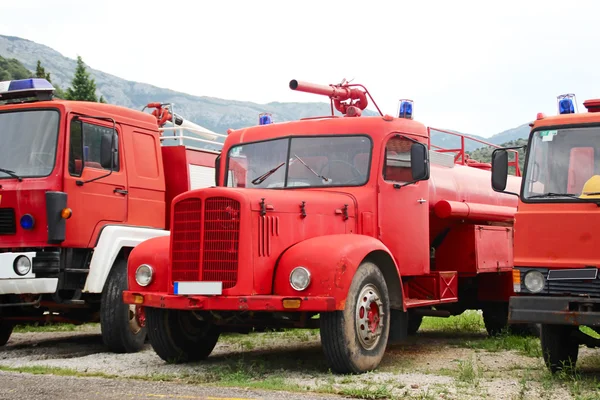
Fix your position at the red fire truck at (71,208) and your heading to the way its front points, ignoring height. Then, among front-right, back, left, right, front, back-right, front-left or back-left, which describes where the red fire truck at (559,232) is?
left

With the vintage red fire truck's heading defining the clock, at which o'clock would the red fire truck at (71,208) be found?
The red fire truck is roughly at 2 o'clock from the vintage red fire truck.

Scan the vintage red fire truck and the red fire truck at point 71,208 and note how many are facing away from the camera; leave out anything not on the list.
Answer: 0

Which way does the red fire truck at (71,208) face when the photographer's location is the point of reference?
facing the viewer and to the left of the viewer

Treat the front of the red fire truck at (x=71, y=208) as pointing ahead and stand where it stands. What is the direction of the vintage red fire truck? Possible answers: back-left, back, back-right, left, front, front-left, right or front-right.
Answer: left
